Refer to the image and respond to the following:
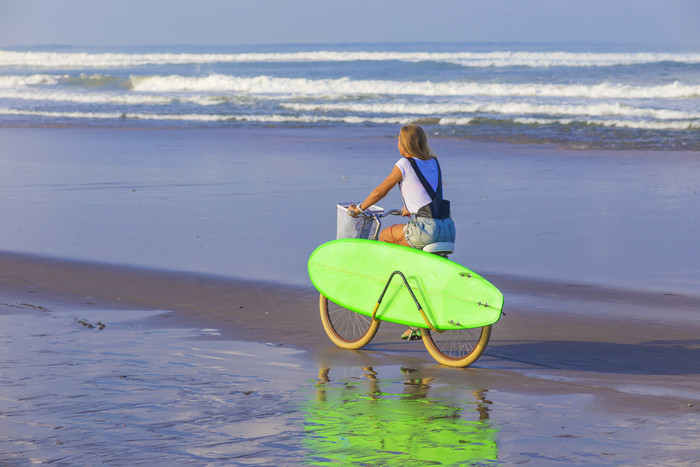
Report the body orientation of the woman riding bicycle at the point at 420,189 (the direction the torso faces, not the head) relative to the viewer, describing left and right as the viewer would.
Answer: facing away from the viewer and to the left of the viewer

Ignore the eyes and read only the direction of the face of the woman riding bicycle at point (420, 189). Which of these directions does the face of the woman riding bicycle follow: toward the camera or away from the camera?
away from the camera

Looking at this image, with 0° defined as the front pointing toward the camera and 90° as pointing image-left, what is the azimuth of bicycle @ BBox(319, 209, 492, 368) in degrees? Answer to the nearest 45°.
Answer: approximately 135°
